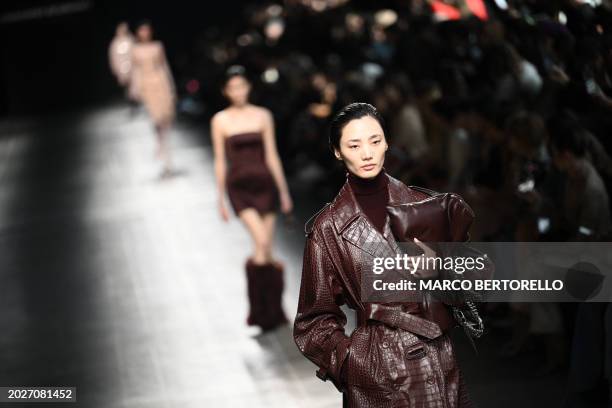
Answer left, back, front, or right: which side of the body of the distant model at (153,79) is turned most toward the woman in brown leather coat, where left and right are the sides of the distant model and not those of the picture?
front

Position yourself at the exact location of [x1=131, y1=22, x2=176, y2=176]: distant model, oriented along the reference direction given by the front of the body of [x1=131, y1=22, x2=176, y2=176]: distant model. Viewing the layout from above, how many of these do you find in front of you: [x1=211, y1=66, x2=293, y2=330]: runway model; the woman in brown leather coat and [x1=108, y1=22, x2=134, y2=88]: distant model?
2

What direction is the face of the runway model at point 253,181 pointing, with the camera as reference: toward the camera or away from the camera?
toward the camera

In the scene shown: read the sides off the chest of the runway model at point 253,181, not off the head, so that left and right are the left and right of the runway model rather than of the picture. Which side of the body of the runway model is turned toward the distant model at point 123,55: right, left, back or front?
back

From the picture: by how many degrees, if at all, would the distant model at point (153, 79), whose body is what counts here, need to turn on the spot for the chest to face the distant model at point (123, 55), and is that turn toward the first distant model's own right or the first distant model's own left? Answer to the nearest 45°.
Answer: approximately 180°

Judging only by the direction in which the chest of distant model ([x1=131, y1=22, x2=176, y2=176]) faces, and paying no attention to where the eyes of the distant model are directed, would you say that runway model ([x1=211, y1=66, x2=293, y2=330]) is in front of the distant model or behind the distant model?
in front

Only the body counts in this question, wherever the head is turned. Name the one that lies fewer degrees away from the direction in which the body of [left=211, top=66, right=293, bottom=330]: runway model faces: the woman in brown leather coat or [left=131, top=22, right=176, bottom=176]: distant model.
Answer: the woman in brown leather coat

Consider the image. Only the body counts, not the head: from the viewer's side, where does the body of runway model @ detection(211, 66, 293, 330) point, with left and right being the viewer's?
facing the viewer

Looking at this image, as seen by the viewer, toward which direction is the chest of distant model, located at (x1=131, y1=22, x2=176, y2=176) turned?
toward the camera

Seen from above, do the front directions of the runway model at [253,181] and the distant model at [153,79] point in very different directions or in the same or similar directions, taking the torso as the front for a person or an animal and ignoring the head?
same or similar directions

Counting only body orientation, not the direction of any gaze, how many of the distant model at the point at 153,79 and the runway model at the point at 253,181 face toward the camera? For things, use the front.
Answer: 2

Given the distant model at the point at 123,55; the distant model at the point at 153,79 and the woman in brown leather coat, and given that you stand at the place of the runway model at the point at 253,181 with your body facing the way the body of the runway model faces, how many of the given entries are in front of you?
1

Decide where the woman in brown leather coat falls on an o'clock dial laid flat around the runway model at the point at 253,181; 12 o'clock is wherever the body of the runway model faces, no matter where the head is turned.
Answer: The woman in brown leather coat is roughly at 12 o'clock from the runway model.

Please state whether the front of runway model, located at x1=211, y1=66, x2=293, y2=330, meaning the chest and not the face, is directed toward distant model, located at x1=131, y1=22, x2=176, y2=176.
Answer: no
